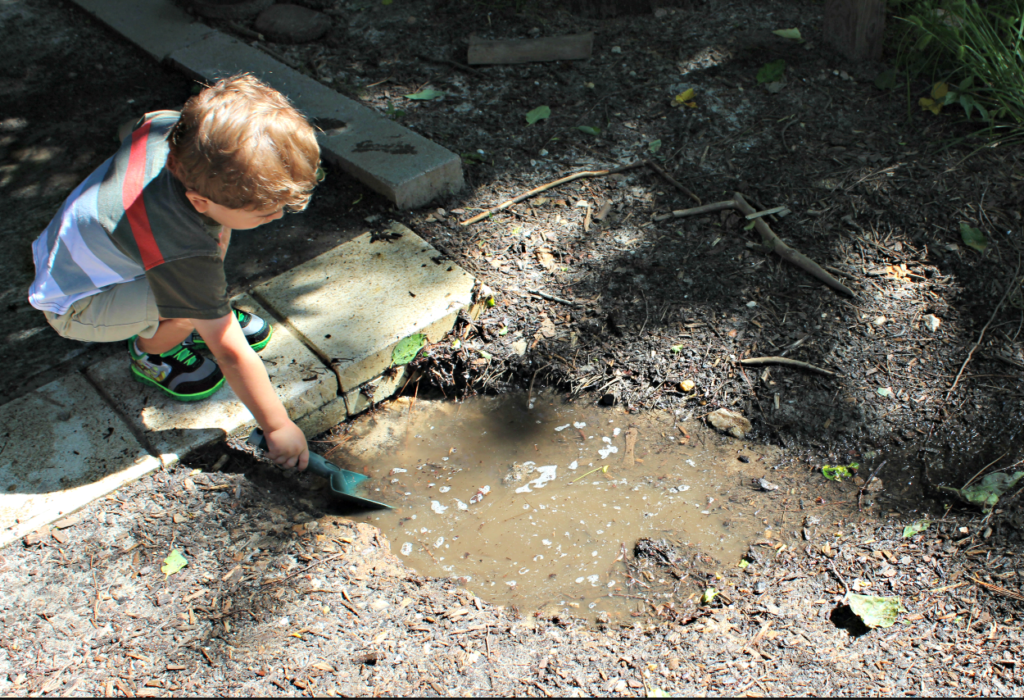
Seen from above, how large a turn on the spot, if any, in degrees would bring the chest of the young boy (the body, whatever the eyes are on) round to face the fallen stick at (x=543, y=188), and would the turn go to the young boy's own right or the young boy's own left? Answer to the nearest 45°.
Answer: approximately 45° to the young boy's own left

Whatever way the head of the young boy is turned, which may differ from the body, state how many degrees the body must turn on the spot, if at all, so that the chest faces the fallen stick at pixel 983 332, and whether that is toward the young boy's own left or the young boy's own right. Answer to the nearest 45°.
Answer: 0° — they already face it

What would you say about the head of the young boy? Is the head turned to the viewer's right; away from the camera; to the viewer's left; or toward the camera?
to the viewer's right

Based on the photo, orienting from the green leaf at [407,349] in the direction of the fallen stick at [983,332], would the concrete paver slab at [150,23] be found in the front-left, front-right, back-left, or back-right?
back-left

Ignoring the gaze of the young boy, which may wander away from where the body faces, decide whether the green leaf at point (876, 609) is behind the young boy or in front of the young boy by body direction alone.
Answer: in front

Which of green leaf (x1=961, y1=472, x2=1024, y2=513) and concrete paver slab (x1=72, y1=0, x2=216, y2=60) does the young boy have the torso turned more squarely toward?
the green leaf

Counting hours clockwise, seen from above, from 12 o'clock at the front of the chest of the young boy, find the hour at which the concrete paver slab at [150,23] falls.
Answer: The concrete paver slab is roughly at 9 o'clock from the young boy.

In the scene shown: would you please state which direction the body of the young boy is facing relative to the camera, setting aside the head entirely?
to the viewer's right

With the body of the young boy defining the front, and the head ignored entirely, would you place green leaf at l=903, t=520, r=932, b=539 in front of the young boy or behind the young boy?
in front

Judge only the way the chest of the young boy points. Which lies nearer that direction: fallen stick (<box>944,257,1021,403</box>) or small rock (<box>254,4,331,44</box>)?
the fallen stick

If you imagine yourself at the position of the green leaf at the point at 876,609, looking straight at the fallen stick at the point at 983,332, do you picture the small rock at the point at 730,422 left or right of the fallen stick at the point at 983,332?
left

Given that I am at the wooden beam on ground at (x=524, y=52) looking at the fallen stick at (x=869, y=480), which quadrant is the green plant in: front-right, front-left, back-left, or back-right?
front-left
